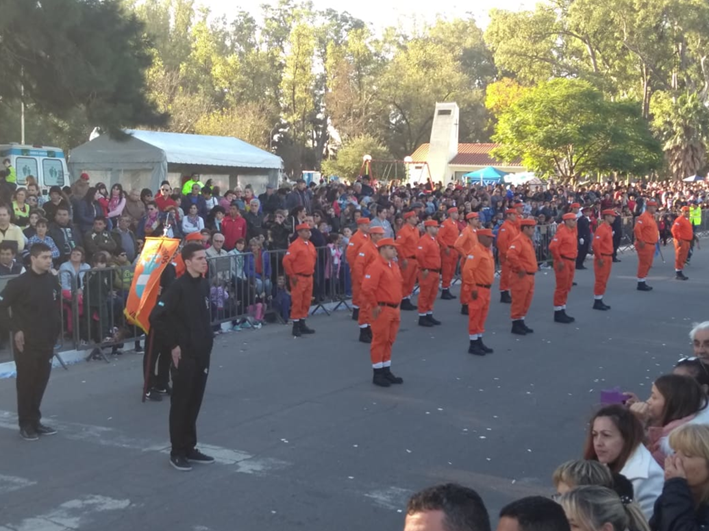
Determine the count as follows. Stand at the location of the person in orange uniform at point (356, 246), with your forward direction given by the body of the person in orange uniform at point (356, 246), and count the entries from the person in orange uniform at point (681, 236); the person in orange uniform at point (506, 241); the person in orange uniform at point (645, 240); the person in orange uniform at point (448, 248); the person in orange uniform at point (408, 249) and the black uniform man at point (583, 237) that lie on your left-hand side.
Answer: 6

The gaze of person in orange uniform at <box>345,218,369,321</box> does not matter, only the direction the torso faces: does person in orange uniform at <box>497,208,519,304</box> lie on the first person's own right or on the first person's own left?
on the first person's own left

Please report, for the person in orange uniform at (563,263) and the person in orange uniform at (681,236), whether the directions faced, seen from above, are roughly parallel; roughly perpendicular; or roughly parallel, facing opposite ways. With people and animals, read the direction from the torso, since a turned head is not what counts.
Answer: roughly parallel

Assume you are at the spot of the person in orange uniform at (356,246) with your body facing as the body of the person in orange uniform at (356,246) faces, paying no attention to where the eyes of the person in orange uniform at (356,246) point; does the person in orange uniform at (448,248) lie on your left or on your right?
on your left

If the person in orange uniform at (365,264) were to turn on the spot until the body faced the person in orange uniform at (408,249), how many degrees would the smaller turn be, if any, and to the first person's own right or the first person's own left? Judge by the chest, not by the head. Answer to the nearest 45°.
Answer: approximately 135° to the first person's own left

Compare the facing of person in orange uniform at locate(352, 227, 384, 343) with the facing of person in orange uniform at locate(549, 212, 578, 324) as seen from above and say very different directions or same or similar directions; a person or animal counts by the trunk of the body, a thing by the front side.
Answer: same or similar directions

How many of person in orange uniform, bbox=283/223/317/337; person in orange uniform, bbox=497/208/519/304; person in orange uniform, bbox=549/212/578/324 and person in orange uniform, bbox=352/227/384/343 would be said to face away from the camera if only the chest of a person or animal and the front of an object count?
0

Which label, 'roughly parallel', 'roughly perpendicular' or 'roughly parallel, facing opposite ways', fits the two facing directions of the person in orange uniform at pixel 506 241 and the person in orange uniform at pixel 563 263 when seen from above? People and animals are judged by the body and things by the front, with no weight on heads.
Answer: roughly parallel

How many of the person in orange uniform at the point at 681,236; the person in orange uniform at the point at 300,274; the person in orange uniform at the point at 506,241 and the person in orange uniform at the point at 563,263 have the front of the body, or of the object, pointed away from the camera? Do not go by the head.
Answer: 0

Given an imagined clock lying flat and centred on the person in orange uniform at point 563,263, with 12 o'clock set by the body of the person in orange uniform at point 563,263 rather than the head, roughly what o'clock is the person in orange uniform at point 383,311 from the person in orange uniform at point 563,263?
the person in orange uniform at point 383,311 is roughly at 2 o'clock from the person in orange uniform at point 563,263.

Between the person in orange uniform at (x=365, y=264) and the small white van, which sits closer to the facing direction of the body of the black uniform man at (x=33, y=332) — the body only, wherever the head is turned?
the person in orange uniform

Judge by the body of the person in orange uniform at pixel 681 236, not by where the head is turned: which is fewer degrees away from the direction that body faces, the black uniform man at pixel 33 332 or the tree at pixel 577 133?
the black uniform man

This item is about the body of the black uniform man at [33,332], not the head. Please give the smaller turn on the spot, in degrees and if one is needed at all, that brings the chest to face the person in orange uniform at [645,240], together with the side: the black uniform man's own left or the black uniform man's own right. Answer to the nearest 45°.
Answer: approximately 90° to the black uniform man's own left

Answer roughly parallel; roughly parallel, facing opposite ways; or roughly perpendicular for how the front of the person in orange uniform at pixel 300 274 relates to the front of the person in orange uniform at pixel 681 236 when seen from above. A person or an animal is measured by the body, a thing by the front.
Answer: roughly parallel

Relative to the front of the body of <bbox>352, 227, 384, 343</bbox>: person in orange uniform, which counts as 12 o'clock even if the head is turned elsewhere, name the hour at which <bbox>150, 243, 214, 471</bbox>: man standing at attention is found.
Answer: The man standing at attention is roughly at 2 o'clock from the person in orange uniform.
